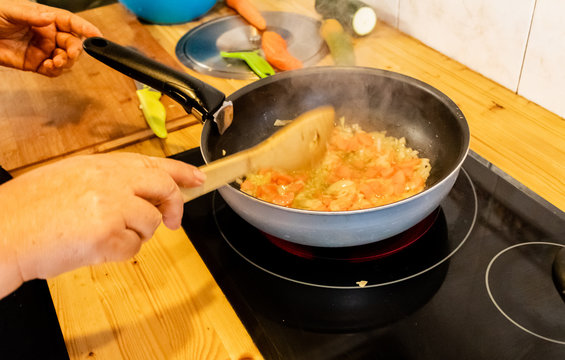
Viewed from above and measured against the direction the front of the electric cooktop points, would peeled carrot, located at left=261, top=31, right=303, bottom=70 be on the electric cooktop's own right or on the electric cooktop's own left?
on the electric cooktop's own right

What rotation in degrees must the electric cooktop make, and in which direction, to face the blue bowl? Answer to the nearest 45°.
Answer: approximately 90° to its right

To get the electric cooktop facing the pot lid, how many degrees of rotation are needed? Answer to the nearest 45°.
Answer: approximately 90° to its right

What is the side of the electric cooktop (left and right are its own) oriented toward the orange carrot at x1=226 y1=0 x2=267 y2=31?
right

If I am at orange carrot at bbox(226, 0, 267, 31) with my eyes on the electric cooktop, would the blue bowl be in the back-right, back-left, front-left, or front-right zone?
back-right

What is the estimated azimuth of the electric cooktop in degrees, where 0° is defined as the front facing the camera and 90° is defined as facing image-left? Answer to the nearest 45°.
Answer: approximately 45°

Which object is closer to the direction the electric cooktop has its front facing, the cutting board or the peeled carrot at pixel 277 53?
the cutting board
